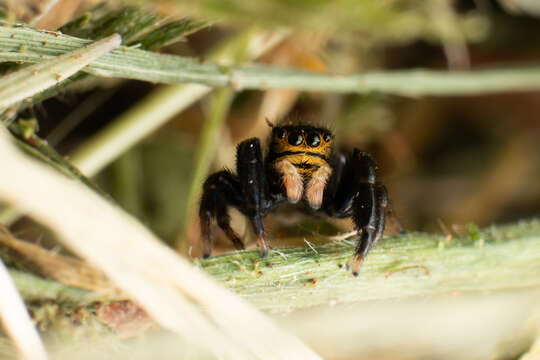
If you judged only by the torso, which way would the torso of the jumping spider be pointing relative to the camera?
toward the camera
